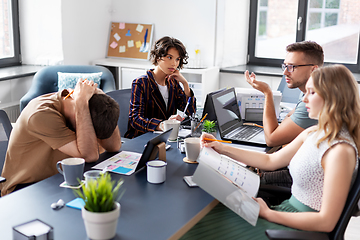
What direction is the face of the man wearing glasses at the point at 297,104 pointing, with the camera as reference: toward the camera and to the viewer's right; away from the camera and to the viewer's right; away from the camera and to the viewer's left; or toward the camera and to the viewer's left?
toward the camera and to the viewer's left

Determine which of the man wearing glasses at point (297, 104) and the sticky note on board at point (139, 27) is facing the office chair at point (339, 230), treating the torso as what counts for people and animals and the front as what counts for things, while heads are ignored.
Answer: the sticky note on board

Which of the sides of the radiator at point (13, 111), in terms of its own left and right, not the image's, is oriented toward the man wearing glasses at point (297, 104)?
front

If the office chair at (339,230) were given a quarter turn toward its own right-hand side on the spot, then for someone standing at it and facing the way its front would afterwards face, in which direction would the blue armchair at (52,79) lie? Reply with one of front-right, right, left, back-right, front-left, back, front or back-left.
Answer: front-left

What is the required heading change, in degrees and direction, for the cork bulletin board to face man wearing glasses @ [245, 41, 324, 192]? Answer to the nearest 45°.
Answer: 0° — it already faces them

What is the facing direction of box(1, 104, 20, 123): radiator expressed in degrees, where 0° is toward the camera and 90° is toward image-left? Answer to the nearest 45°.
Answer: approximately 315°

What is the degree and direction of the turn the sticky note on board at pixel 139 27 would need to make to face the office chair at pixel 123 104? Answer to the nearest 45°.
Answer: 0° — it already faces it

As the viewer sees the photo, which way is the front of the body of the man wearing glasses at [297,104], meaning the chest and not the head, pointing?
to the viewer's left

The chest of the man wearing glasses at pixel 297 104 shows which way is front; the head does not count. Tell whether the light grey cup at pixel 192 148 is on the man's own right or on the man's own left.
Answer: on the man's own left

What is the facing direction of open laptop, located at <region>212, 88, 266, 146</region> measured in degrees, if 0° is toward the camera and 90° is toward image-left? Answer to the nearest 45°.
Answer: approximately 315°

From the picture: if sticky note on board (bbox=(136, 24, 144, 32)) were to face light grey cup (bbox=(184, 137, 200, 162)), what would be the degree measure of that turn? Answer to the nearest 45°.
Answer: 0° — it already faces it

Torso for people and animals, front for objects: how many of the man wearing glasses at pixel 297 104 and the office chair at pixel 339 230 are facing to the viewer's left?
2

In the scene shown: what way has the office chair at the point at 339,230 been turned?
to the viewer's left

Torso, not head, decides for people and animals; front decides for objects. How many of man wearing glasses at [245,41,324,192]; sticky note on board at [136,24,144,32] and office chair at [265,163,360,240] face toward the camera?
1
